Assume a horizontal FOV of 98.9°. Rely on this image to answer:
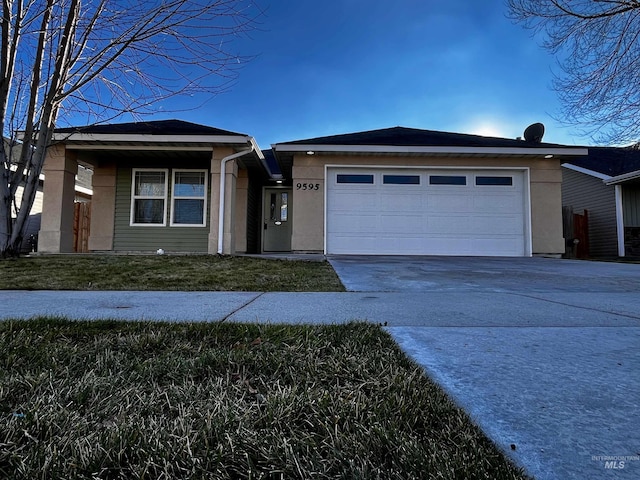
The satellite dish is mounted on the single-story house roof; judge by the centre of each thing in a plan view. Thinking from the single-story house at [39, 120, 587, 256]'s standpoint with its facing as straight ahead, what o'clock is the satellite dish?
The satellite dish is roughly at 8 o'clock from the single-story house.

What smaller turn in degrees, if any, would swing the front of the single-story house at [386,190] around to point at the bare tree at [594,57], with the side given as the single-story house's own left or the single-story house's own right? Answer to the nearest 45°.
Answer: approximately 45° to the single-story house's own left

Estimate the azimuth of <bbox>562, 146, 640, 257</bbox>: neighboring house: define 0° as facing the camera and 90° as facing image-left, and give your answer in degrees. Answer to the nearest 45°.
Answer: approximately 315°

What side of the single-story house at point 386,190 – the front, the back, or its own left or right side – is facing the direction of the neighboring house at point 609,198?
left

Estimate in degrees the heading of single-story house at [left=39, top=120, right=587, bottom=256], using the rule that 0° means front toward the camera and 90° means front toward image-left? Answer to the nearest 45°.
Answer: approximately 0°

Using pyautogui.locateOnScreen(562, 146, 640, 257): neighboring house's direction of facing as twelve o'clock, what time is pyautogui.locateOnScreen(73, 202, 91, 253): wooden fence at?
The wooden fence is roughly at 3 o'clock from the neighboring house.

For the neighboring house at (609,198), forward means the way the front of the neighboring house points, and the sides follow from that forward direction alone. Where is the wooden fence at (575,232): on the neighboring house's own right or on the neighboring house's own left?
on the neighboring house's own right

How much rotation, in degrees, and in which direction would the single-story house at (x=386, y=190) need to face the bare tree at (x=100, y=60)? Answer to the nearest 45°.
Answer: approximately 45° to its right

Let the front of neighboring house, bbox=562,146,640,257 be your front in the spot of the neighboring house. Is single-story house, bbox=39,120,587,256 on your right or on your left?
on your right
